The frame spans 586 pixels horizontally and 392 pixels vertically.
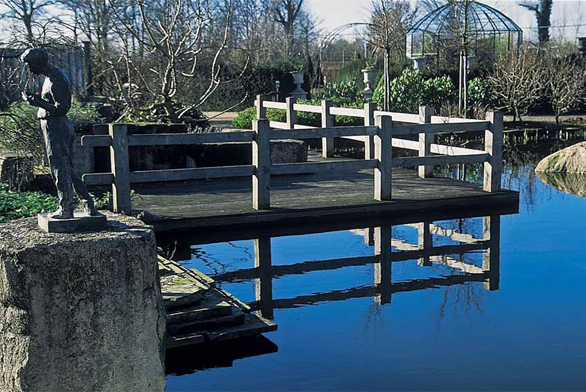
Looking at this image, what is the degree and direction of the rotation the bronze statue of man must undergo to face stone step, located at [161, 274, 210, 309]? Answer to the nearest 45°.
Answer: approximately 135° to its right

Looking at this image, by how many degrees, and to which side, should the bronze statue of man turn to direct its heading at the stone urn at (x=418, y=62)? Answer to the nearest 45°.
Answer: approximately 135° to its right

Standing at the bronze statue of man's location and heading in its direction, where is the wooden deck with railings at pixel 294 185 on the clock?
The wooden deck with railings is roughly at 4 o'clock from the bronze statue of man.

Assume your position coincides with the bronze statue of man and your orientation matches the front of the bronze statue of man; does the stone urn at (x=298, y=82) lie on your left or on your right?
on your right

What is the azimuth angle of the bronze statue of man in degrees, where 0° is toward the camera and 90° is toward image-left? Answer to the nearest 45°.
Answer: approximately 90°
